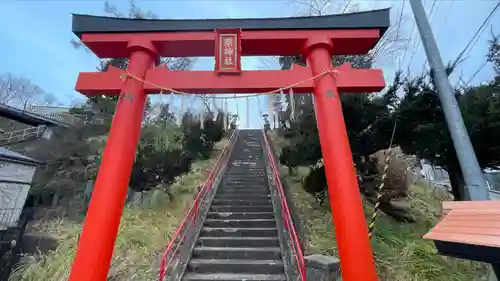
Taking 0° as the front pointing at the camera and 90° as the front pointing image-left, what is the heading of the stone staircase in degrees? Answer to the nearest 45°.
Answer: approximately 0°

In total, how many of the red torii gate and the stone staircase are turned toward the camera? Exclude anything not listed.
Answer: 2

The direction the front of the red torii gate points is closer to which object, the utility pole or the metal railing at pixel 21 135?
the utility pole

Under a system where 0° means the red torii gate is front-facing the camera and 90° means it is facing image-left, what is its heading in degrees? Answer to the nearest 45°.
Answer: approximately 0°
